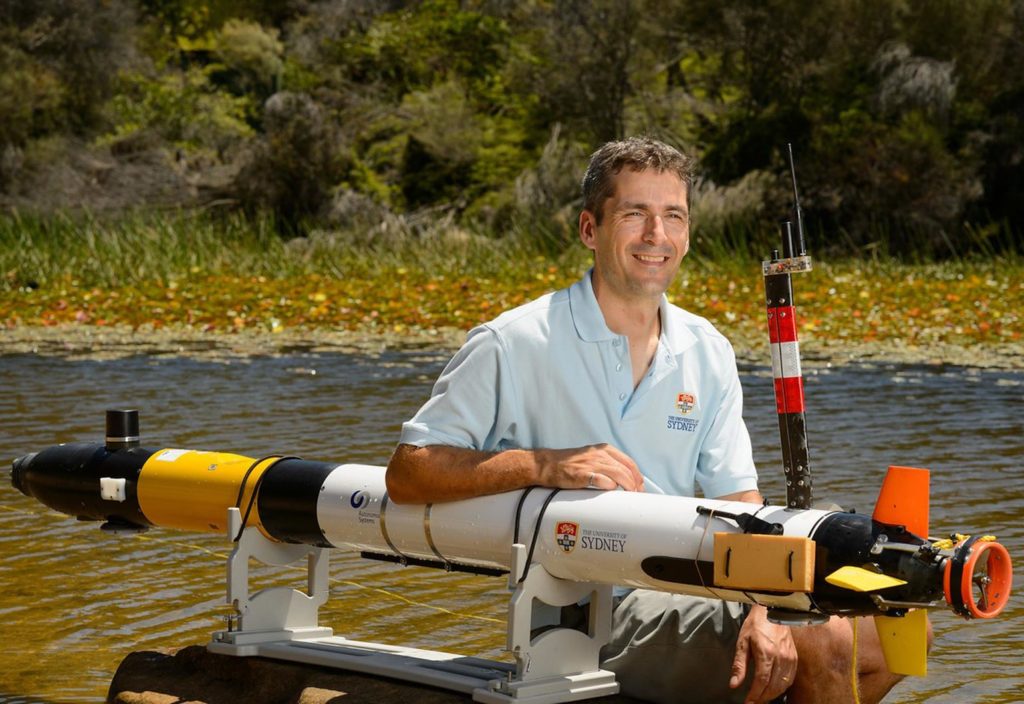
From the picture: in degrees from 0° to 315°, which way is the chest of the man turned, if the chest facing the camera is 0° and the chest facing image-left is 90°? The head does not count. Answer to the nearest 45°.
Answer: approximately 315°
